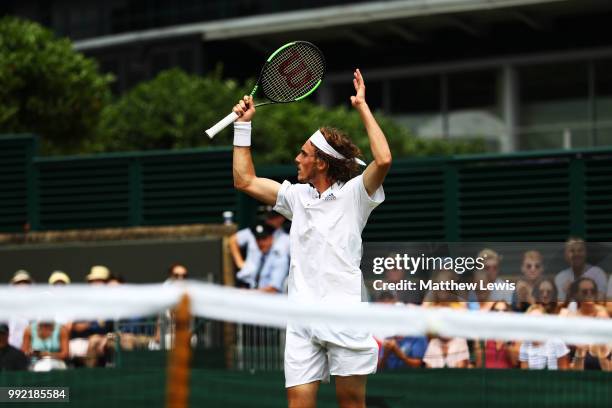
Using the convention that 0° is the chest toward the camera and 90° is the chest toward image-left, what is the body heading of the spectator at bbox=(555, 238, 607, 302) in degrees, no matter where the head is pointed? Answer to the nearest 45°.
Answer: approximately 0°

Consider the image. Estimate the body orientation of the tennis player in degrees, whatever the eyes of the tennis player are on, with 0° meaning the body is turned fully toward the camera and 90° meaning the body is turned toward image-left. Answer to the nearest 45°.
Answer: approximately 45°

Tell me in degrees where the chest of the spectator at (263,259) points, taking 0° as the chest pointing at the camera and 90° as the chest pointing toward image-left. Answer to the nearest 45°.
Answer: approximately 0°

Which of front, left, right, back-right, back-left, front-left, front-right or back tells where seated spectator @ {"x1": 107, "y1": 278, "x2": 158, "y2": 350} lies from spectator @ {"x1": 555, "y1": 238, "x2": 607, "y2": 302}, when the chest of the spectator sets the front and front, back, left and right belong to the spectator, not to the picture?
right

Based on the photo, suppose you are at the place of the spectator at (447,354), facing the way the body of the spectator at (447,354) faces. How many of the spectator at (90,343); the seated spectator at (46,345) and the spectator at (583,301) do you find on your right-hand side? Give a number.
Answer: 2

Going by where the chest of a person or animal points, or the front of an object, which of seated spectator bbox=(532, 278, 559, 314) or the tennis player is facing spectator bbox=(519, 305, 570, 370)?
the seated spectator

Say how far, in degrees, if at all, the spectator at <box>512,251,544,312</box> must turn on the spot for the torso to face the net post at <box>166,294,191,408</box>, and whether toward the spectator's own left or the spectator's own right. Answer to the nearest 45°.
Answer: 0° — they already face it

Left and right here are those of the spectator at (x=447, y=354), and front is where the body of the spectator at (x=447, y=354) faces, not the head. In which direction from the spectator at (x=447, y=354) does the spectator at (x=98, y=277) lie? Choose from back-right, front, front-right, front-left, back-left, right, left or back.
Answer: back-right
